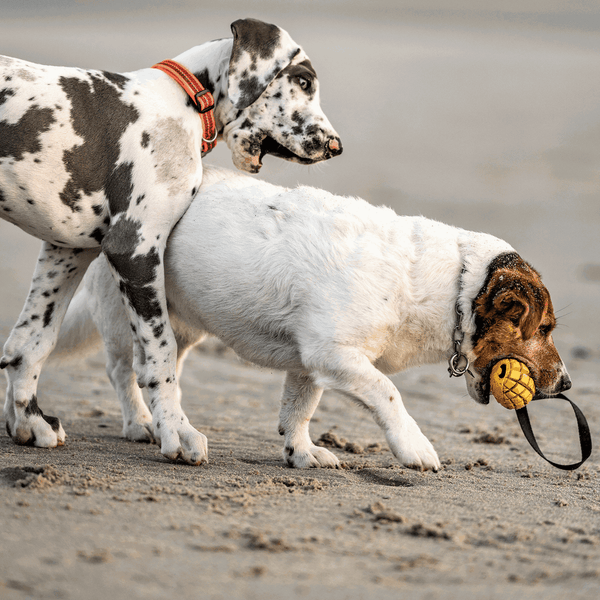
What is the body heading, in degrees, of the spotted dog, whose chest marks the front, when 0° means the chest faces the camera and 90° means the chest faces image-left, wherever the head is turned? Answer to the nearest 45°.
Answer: approximately 270°
